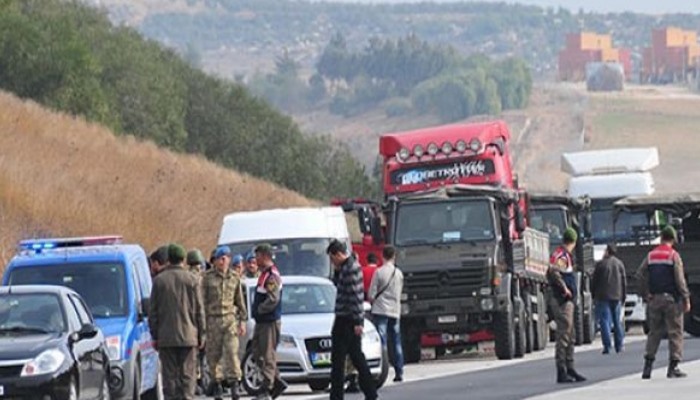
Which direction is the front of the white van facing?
toward the camera

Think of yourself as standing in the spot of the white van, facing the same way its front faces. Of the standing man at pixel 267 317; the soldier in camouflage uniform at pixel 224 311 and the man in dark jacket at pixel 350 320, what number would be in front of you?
3

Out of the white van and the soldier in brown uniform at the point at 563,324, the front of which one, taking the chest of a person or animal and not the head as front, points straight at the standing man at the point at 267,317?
the white van

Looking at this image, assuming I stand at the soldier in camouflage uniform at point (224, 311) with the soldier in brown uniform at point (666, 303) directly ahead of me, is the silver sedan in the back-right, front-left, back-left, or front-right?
front-left

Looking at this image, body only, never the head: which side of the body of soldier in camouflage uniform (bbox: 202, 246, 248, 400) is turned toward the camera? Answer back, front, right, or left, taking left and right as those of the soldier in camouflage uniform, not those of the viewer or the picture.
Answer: front

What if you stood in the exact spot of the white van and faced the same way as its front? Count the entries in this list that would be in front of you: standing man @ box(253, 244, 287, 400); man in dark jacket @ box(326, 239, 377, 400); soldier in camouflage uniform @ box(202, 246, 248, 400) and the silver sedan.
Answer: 4

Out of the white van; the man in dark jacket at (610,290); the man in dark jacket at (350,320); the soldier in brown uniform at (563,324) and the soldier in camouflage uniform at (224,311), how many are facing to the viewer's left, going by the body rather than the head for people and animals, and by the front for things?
1

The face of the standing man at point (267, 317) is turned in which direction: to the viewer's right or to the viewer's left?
to the viewer's left

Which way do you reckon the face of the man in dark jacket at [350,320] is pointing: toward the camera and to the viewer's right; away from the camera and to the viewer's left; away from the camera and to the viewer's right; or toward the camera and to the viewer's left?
toward the camera and to the viewer's left
